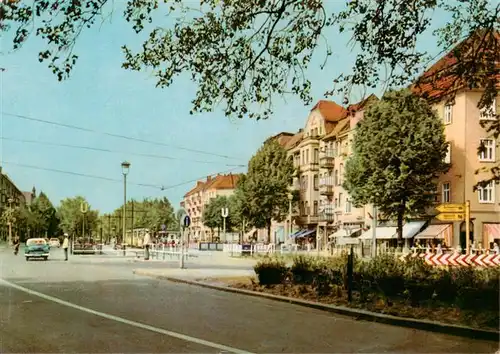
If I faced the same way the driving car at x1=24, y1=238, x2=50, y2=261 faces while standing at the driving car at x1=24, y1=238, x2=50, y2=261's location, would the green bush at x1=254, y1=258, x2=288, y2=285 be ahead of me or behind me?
ahead

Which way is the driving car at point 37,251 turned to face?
toward the camera

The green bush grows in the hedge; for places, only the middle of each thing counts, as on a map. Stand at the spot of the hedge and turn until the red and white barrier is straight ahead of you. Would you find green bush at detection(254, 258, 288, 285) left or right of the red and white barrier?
left

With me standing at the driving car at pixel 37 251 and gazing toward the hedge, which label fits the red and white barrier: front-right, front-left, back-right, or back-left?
front-left

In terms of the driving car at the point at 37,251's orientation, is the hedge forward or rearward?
forward

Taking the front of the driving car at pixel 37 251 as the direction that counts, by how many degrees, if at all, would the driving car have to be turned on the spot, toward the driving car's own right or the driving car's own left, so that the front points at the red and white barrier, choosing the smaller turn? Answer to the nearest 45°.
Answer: approximately 45° to the driving car's own left

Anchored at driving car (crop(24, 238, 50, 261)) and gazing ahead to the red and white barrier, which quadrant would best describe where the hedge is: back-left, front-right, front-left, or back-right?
front-right
